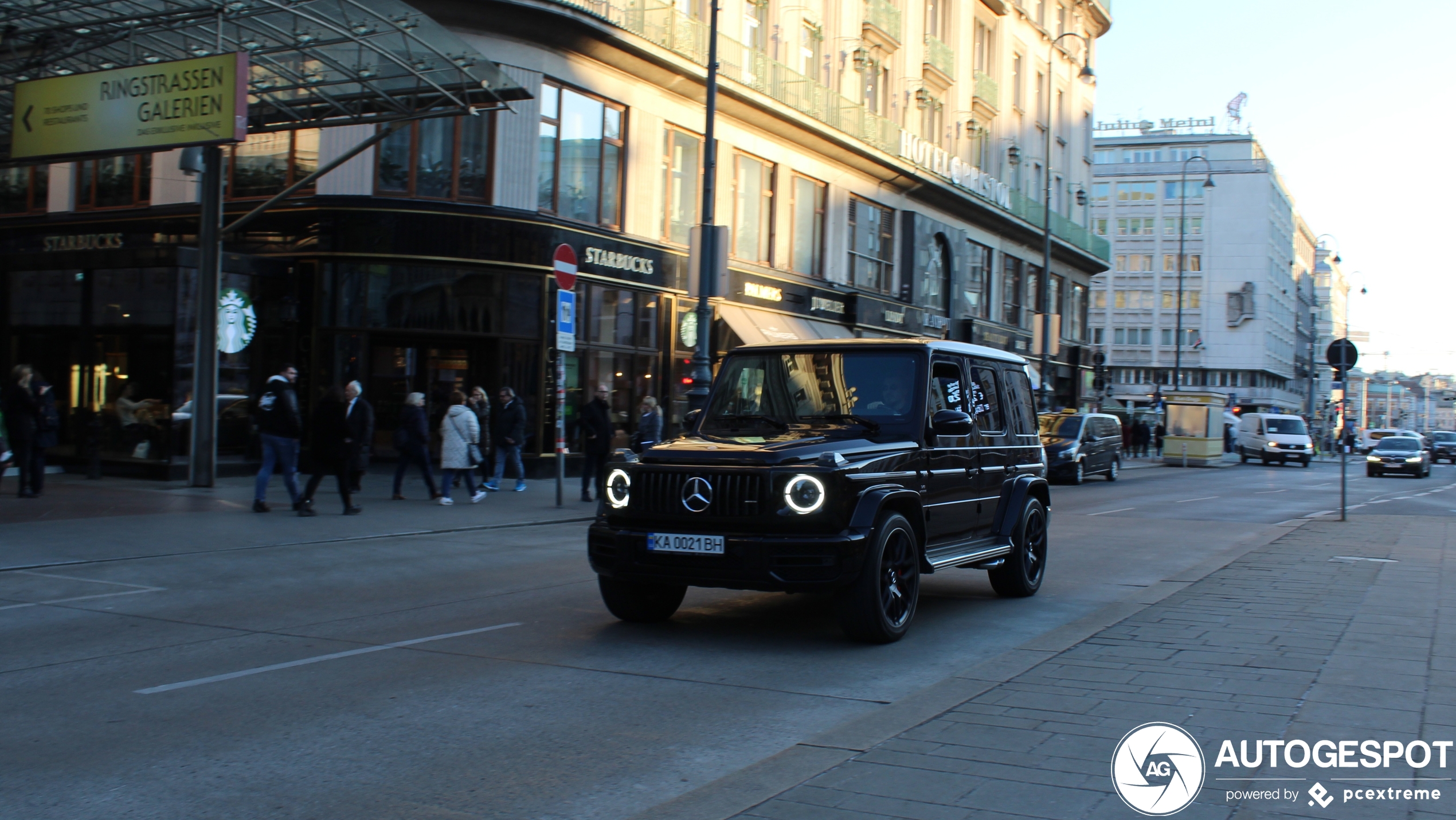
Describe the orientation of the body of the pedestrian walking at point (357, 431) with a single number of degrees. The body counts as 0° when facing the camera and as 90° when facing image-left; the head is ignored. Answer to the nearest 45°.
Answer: approximately 45°

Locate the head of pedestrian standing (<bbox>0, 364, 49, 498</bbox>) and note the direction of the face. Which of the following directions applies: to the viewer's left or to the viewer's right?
to the viewer's right

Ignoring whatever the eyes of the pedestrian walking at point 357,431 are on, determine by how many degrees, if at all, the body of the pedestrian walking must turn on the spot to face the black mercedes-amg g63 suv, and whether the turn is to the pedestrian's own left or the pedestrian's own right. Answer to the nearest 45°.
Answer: approximately 45° to the pedestrian's own left

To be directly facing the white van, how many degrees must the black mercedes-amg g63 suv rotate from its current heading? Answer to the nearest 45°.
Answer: approximately 180°

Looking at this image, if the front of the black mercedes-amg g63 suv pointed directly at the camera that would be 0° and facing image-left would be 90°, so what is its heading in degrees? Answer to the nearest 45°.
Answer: approximately 45°

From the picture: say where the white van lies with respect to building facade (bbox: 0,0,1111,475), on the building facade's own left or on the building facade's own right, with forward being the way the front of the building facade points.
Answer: on the building facade's own left

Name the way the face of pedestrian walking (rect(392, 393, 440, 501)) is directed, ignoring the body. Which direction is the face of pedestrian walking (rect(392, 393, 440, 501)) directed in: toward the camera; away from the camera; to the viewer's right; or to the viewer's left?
to the viewer's right

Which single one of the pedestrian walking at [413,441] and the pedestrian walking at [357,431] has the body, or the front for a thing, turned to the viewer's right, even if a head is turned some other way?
the pedestrian walking at [413,441]

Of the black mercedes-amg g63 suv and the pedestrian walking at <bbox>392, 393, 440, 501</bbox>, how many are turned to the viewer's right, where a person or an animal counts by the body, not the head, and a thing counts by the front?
1

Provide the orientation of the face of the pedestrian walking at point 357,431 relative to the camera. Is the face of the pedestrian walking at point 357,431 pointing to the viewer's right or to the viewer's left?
to the viewer's left
